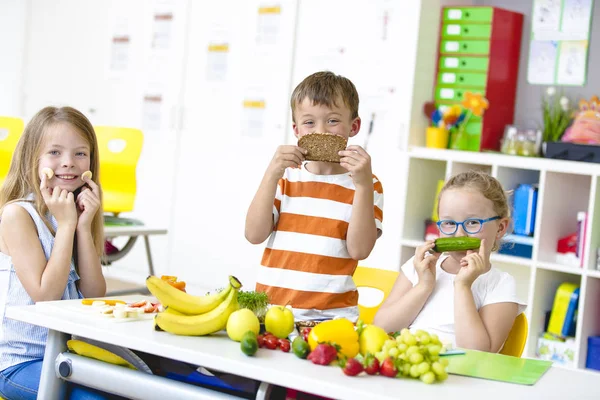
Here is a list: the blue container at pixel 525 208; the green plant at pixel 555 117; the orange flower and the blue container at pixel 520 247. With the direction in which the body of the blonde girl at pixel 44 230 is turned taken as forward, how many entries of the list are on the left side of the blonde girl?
4

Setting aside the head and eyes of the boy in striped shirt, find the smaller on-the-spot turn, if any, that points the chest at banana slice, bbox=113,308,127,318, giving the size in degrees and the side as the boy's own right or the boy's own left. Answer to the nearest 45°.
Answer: approximately 45° to the boy's own right

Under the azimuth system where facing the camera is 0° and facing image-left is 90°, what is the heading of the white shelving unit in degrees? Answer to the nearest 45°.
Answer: approximately 45°

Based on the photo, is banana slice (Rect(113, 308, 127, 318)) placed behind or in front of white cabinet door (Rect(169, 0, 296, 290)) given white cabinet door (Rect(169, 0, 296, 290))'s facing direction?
in front

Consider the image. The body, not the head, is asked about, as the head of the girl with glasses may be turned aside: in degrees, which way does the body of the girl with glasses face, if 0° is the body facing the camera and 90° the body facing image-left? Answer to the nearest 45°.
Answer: approximately 45°

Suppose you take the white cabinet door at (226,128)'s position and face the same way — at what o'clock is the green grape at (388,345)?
The green grape is roughly at 12 o'clock from the white cabinet door.

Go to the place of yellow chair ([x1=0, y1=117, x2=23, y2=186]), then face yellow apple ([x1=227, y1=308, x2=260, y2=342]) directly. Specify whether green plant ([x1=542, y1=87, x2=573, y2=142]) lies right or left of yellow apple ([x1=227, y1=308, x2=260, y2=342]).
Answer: left

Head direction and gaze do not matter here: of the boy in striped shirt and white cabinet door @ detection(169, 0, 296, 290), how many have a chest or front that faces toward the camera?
2

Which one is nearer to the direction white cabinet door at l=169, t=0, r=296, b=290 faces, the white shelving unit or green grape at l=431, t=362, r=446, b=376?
the green grape

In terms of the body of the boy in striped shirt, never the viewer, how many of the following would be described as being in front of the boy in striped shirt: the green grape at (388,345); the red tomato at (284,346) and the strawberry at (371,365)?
3

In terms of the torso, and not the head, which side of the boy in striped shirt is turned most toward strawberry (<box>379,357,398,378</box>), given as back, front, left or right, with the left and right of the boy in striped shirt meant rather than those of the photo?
front

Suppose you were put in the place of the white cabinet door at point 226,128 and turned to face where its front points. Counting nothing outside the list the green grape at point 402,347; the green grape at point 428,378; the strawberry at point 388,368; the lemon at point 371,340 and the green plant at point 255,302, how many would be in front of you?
5
